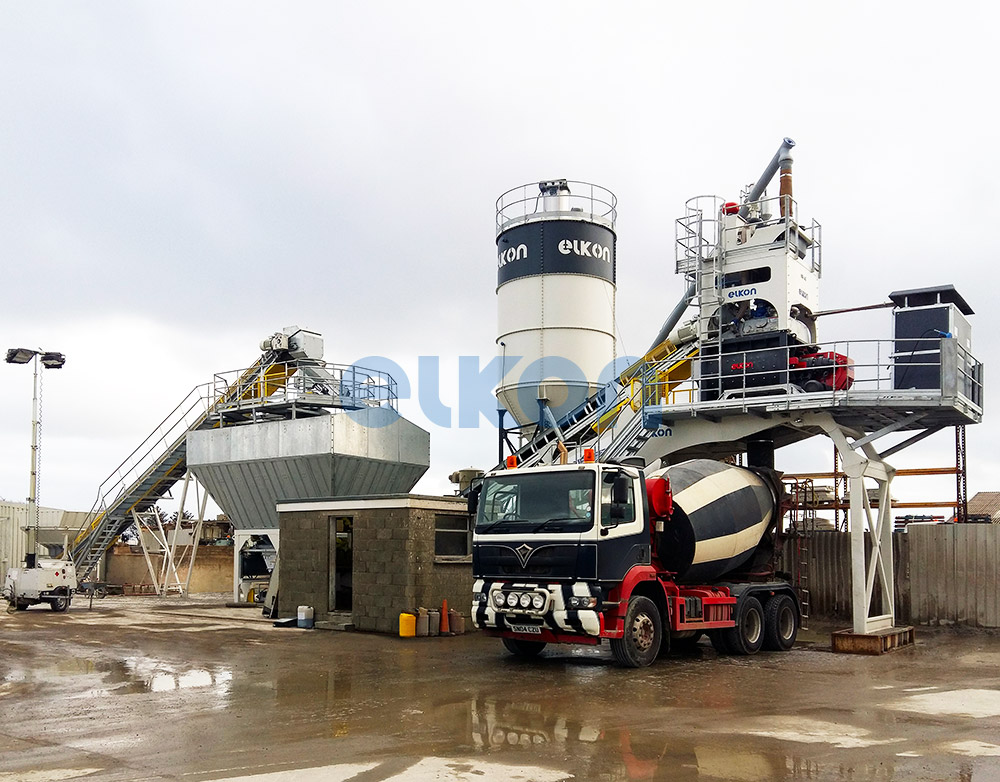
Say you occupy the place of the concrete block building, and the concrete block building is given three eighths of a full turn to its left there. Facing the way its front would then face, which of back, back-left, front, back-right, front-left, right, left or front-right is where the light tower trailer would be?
back-left

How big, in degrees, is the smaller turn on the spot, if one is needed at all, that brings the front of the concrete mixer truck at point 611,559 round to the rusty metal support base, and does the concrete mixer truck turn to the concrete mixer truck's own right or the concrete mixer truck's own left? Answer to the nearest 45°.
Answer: approximately 180°

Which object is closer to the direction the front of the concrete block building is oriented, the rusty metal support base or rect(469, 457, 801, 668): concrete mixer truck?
the concrete mixer truck

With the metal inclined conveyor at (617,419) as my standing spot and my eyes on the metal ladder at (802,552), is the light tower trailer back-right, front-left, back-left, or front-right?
back-left

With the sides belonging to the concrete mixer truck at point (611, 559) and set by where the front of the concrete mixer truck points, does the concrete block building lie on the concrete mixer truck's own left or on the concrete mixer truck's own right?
on the concrete mixer truck's own right

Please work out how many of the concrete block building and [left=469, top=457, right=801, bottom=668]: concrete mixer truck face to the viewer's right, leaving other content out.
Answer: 0

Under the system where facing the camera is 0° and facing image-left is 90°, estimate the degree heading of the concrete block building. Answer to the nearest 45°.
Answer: approximately 45°

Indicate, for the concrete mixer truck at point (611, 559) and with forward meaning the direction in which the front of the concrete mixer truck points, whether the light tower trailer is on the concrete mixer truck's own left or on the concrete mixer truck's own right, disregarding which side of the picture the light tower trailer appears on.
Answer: on the concrete mixer truck's own right

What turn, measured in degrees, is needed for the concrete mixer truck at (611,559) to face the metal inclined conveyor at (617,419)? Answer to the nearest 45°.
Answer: approximately 135° to its right
